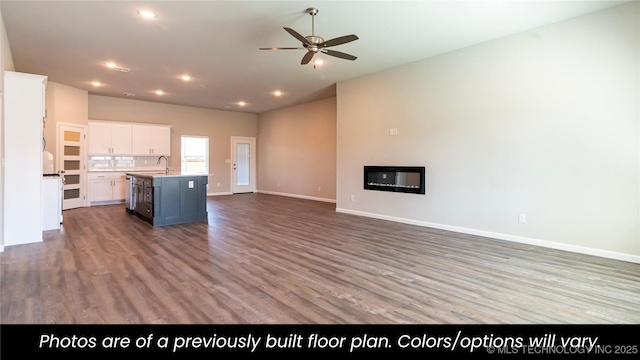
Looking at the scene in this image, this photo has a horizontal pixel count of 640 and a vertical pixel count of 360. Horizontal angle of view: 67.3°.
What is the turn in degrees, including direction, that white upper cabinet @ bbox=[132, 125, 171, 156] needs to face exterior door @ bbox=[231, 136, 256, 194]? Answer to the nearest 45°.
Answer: approximately 135° to its left

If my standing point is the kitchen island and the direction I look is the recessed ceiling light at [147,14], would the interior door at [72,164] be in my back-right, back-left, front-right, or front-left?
back-right

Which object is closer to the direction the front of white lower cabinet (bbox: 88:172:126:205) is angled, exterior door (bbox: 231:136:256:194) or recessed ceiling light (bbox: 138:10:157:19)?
the recessed ceiling light

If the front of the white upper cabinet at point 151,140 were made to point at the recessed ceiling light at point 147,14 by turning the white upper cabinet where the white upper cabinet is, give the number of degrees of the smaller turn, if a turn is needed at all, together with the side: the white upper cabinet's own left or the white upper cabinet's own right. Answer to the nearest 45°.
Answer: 0° — it already faces it

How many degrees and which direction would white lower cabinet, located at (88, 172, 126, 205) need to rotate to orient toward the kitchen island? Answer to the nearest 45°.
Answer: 0° — it already faces it

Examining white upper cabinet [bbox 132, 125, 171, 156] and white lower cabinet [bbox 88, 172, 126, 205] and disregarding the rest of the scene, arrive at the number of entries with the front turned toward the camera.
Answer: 2

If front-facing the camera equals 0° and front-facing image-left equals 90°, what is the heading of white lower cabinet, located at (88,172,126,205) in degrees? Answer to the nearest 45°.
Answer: approximately 0°
